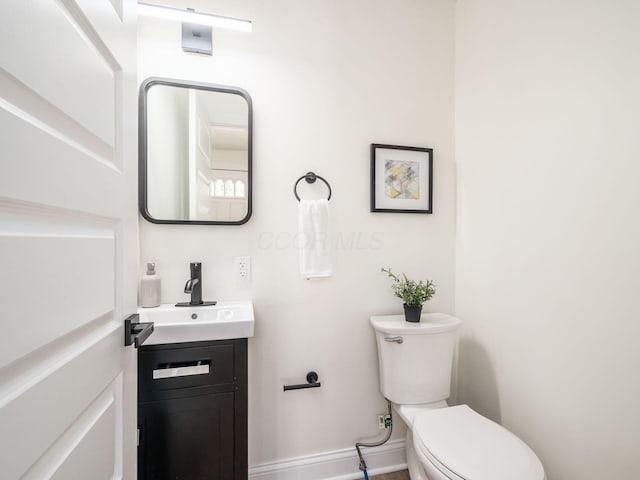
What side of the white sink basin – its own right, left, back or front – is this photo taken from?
front

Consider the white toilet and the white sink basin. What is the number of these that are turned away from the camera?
0

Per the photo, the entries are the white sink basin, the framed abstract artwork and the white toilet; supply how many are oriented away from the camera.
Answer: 0

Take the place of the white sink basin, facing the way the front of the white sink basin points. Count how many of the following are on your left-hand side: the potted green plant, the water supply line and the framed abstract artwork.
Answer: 3

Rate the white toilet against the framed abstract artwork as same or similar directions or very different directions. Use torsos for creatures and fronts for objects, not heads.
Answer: same or similar directions

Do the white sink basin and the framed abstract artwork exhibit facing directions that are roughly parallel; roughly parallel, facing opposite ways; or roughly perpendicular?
roughly parallel

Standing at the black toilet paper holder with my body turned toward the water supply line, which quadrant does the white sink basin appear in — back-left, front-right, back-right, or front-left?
back-right

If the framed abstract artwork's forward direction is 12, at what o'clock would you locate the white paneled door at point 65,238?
The white paneled door is roughly at 2 o'clock from the framed abstract artwork.

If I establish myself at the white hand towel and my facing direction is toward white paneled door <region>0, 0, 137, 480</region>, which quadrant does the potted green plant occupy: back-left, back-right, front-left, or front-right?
back-left

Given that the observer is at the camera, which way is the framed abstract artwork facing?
facing the viewer and to the right of the viewer

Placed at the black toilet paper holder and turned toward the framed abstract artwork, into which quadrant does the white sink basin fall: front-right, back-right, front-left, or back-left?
back-right

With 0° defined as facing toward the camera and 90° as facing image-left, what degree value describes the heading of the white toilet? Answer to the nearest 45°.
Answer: approximately 315°
